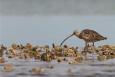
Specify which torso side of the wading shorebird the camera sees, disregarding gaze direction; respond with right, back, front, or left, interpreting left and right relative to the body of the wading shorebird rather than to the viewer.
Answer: left

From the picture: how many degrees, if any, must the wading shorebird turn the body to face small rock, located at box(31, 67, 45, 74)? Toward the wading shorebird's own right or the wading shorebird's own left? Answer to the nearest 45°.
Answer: approximately 45° to the wading shorebird's own left

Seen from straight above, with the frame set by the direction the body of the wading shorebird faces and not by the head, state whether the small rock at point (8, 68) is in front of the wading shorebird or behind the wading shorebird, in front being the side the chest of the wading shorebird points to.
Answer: in front

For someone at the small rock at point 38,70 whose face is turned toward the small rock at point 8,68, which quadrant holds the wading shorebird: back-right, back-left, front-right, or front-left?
back-right
